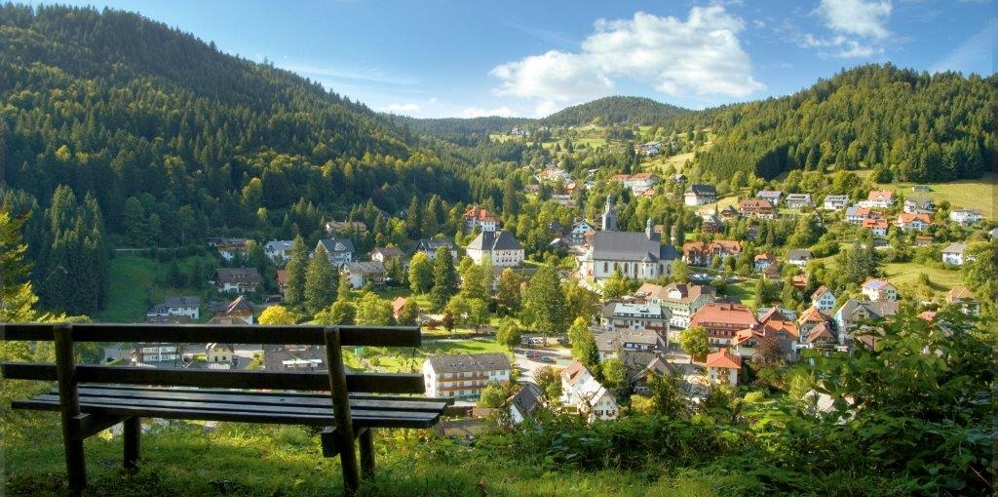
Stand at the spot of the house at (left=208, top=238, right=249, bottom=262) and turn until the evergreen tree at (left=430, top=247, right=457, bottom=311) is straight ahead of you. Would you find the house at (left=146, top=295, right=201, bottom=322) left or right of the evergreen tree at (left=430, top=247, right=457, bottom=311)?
right

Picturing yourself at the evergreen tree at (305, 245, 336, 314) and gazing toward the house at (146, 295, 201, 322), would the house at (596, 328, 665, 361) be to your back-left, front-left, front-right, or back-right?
back-left

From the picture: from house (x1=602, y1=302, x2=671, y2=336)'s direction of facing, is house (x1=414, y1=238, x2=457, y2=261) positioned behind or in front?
behind

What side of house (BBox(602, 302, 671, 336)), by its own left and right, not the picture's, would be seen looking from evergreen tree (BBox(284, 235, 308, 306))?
right

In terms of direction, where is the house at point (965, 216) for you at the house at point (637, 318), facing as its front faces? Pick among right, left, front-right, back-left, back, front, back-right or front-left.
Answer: back-left

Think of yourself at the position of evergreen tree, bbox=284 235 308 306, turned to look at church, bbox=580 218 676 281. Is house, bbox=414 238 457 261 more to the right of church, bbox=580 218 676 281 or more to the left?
left

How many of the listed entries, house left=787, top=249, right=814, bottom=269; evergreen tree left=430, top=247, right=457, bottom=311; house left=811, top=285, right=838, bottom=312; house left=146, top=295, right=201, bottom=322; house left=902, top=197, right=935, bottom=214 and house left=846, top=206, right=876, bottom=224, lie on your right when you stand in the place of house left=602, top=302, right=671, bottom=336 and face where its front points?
2

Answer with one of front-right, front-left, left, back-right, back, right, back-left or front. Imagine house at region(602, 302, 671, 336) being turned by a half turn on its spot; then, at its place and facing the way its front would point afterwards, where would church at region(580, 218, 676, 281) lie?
front

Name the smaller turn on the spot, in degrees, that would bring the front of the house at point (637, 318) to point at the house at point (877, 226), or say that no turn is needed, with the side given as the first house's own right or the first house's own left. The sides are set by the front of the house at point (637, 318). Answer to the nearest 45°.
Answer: approximately 135° to the first house's own left

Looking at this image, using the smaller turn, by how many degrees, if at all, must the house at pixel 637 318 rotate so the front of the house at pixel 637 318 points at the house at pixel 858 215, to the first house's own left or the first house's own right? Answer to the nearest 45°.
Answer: approximately 135° to the first house's own left

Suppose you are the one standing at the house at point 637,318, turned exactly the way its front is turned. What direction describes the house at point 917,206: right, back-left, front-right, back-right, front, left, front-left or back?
back-left

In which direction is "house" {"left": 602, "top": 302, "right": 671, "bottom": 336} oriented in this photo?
toward the camera

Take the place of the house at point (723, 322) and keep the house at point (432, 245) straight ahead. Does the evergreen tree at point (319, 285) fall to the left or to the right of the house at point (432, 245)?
left

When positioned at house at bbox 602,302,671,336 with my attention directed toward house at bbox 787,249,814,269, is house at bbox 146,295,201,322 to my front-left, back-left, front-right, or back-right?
back-left

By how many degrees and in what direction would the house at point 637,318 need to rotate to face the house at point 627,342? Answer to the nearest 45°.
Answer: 0° — it already faces it

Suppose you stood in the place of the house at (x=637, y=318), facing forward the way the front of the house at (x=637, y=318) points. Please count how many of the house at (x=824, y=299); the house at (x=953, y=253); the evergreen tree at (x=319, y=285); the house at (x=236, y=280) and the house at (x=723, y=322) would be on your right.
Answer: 2

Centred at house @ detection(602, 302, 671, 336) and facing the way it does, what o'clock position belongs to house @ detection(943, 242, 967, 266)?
house @ detection(943, 242, 967, 266) is roughly at 8 o'clock from house @ detection(602, 302, 671, 336).

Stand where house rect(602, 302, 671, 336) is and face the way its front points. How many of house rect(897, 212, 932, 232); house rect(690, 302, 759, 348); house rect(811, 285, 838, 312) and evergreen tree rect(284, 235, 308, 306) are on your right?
1

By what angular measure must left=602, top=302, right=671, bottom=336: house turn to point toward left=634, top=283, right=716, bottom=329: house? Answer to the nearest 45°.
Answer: approximately 135° to its left

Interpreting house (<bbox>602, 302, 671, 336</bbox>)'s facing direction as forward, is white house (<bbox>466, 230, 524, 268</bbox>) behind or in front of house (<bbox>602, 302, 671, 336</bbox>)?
behind

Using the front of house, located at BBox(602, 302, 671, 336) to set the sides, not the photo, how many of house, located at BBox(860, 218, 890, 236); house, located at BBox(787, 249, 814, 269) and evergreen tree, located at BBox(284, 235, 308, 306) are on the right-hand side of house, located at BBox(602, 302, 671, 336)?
1

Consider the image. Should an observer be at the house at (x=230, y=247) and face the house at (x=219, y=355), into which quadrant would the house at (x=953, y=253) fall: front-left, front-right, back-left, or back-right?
front-left
